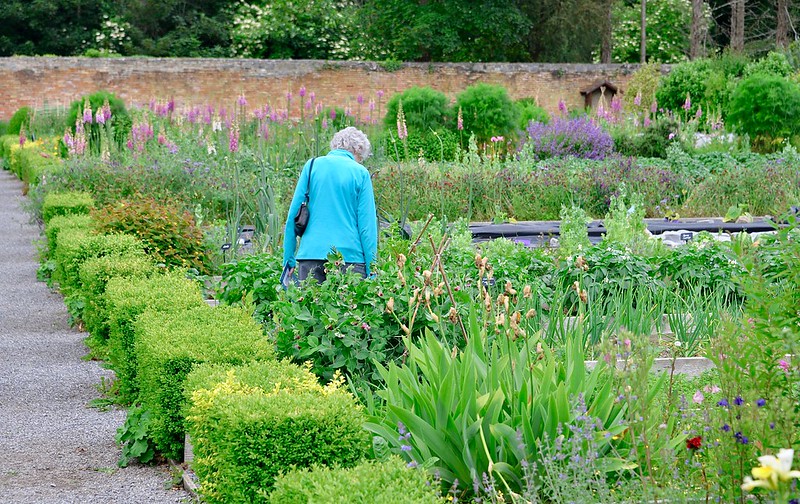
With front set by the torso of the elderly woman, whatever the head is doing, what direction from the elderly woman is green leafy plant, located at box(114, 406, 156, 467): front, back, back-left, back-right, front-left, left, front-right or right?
back-left

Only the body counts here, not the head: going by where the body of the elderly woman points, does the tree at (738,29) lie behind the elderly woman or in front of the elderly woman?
in front

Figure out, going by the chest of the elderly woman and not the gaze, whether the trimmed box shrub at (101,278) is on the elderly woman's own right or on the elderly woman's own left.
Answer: on the elderly woman's own left

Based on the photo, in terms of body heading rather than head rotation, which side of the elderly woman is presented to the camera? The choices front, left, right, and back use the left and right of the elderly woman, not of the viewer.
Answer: back

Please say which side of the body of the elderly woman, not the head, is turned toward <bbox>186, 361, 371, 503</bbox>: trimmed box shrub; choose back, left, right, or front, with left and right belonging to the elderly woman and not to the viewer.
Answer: back

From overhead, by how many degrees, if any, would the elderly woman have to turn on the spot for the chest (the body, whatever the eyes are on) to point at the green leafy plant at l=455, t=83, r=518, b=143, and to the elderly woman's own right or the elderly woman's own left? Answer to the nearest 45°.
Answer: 0° — they already face it

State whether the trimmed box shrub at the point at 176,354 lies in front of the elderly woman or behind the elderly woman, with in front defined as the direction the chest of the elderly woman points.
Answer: behind

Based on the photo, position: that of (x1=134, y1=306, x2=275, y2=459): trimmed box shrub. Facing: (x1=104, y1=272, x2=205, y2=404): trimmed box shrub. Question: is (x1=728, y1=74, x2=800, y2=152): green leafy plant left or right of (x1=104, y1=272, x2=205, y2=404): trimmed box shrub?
right

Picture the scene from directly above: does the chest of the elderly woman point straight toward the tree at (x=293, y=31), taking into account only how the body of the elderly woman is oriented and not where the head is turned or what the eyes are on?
yes

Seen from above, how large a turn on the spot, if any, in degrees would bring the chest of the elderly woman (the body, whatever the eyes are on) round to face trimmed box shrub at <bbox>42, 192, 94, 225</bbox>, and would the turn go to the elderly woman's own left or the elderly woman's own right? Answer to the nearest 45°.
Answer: approximately 45° to the elderly woman's own left

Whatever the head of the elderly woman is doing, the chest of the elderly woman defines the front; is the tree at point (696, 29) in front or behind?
in front

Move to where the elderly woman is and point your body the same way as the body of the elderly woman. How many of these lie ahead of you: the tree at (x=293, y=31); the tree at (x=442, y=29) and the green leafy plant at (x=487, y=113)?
3
